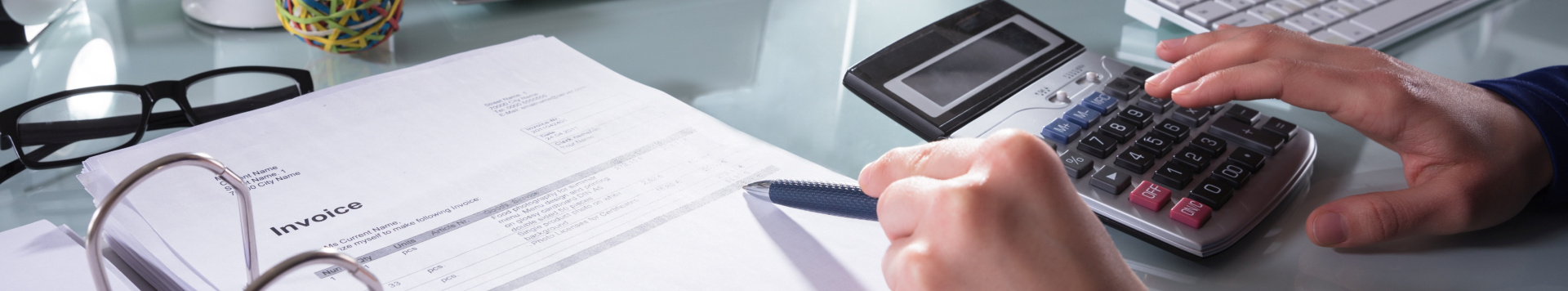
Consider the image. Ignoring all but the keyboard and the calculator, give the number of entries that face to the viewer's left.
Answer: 0

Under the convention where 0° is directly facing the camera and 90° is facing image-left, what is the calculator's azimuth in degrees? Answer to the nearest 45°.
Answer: approximately 315°

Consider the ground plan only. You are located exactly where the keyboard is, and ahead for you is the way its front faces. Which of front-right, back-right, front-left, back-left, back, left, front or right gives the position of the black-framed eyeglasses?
right

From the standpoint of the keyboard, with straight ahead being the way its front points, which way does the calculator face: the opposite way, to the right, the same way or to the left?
the same way

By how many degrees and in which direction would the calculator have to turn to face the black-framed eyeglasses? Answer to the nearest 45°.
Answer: approximately 135° to its right

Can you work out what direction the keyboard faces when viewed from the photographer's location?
facing the viewer and to the right of the viewer

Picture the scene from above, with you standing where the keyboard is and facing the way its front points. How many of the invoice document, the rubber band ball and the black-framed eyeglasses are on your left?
0
